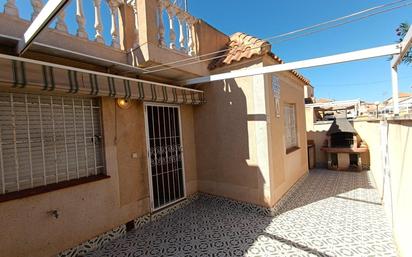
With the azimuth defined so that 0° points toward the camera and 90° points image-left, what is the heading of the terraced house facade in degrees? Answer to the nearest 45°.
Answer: approximately 315°
